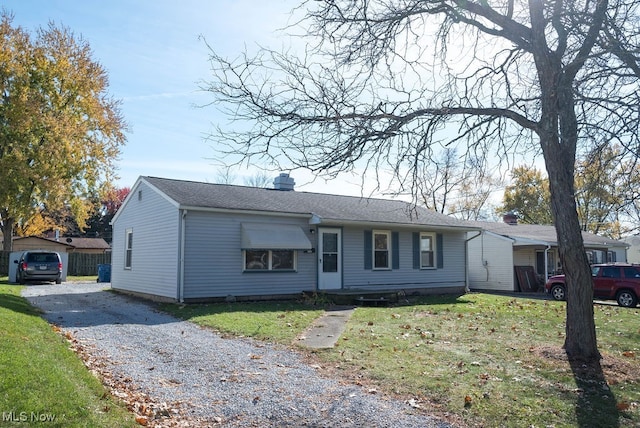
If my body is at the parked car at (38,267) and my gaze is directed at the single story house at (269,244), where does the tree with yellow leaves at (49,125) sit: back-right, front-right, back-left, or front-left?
back-left

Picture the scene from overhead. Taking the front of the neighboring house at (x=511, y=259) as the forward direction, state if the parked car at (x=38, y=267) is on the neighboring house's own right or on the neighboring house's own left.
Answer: on the neighboring house's own right

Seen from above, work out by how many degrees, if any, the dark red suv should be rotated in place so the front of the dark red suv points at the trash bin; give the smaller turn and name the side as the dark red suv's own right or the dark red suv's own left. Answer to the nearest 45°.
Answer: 0° — it already faces it

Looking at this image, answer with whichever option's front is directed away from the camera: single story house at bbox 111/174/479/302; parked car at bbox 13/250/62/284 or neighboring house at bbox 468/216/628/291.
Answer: the parked car

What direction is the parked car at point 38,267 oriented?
away from the camera

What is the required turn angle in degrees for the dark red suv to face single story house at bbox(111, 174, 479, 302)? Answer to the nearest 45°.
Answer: approximately 45° to its left

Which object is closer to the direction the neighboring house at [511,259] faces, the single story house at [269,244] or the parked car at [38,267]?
the single story house

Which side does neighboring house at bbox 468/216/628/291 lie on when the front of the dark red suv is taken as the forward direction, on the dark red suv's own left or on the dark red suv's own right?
on the dark red suv's own right

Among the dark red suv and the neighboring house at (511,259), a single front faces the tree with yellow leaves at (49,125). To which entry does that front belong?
the dark red suv

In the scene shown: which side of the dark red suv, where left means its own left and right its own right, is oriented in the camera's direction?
left

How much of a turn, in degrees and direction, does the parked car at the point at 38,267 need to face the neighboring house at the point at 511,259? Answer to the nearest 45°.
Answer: approximately 90° to its right

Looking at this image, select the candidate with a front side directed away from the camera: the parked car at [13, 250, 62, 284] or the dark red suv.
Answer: the parked car
